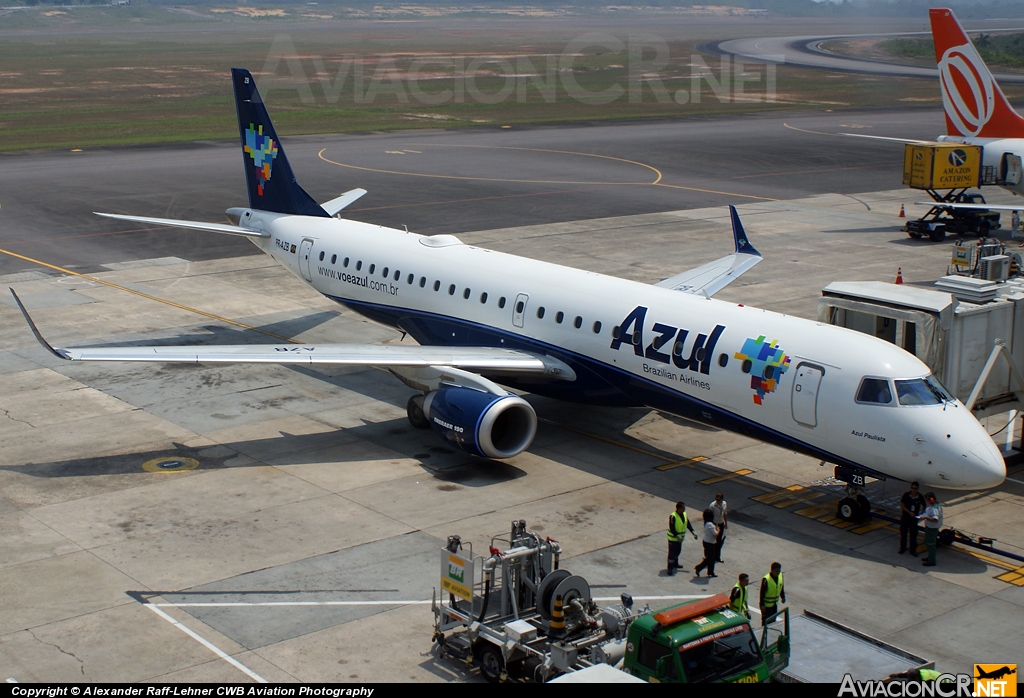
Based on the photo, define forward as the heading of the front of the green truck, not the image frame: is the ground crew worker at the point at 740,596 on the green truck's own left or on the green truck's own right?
on the green truck's own left

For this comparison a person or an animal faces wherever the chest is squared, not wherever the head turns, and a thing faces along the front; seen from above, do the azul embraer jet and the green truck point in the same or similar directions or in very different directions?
same or similar directions

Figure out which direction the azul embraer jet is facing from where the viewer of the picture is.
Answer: facing the viewer and to the right of the viewer

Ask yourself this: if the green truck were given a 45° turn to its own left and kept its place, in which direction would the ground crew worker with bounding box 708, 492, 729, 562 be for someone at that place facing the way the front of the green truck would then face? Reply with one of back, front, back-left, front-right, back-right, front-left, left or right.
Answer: left

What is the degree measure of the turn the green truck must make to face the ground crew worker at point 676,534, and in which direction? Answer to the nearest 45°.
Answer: approximately 135° to its left

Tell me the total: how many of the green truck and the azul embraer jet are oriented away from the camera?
0

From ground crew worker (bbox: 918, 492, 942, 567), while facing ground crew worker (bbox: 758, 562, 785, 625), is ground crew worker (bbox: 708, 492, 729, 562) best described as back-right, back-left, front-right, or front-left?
front-right

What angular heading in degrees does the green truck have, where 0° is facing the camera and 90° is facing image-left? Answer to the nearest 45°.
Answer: approximately 315°
